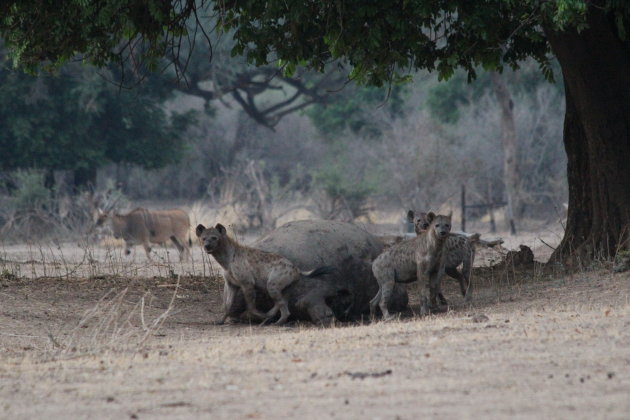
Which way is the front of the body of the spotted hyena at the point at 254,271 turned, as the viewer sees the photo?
to the viewer's left

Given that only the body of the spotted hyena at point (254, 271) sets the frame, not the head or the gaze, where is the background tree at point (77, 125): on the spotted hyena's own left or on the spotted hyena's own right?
on the spotted hyena's own right

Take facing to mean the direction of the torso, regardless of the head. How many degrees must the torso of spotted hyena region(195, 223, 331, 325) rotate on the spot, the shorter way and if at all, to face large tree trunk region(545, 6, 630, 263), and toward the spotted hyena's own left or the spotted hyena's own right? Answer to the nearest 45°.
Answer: approximately 180°

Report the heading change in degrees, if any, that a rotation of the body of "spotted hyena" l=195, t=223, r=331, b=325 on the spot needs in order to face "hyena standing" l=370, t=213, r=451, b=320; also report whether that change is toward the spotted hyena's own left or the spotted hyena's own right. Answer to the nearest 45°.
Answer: approximately 180°

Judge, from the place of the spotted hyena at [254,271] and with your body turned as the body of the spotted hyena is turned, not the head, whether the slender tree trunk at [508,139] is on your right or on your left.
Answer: on your right

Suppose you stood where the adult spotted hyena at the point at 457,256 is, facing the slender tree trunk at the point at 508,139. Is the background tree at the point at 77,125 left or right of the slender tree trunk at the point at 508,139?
left

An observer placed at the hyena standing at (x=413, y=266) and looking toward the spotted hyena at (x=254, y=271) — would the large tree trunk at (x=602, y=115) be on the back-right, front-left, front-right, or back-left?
back-right
